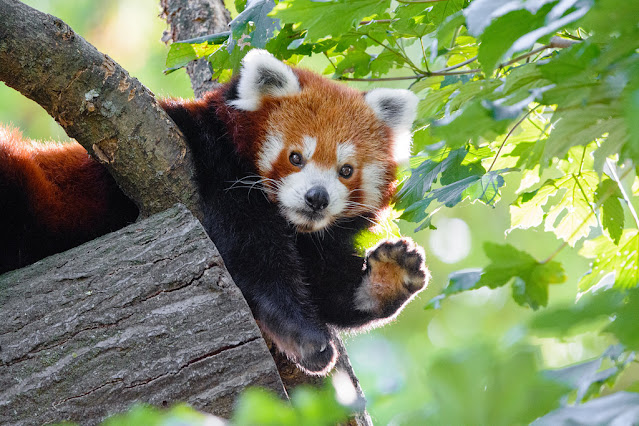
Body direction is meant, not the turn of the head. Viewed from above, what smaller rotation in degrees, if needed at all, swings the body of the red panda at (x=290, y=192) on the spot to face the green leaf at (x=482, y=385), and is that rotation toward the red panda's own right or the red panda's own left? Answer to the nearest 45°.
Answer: approximately 45° to the red panda's own right

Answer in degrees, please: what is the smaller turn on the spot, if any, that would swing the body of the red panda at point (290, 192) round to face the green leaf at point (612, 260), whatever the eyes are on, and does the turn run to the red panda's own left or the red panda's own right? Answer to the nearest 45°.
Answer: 0° — it already faces it

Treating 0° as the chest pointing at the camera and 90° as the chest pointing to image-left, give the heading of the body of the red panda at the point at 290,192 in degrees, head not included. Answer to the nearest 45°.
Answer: approximately 315°

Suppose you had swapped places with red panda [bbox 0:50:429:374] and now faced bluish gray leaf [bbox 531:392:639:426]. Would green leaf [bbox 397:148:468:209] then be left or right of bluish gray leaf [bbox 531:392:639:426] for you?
left
